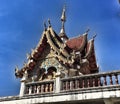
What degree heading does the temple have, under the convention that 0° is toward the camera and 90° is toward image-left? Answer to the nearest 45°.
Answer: approximately 45°
